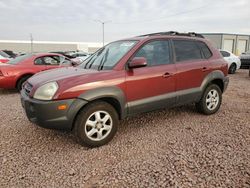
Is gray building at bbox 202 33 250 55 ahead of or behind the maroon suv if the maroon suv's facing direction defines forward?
behind

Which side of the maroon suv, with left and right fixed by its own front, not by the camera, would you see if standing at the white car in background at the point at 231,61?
back

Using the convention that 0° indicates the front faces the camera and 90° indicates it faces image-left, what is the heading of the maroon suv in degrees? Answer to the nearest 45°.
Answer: approximately 45°

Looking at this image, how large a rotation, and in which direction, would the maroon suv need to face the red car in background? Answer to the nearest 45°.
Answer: approximately 90° to its right
